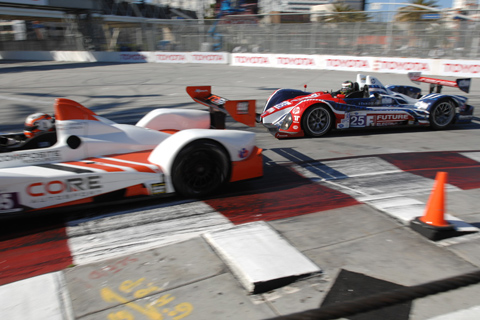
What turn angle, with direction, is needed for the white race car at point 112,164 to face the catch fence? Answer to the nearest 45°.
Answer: approximately 135° to its right

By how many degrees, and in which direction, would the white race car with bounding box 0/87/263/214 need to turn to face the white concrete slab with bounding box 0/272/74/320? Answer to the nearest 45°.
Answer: approximately 90° to its left

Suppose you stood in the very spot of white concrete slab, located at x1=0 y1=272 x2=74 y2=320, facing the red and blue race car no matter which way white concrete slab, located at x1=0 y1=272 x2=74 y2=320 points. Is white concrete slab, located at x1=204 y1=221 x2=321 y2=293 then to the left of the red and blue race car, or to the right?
right

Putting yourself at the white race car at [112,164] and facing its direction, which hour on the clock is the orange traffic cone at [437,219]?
The orange traffic cone is roughly at 7 o'clock from the white race car.

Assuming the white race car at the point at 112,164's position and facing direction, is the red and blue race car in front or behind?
behind

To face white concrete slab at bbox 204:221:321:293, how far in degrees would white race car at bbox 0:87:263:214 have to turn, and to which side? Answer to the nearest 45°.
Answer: approximately 135° to its left
